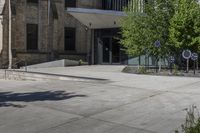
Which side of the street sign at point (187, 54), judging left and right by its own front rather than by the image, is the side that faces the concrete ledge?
right

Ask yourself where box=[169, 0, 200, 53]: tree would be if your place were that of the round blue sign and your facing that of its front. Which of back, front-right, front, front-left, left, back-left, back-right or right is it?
left

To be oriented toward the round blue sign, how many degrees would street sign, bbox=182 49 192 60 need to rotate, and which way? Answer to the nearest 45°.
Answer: approximately 90° to its right

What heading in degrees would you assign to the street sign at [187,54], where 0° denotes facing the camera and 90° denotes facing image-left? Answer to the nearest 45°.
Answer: approximately 0°

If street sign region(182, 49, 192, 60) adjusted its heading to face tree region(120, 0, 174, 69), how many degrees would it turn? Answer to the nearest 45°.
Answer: approximately 135° to its right

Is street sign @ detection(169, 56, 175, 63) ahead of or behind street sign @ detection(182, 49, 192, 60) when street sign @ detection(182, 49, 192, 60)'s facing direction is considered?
behind

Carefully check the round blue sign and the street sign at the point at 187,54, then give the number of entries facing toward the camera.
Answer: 2

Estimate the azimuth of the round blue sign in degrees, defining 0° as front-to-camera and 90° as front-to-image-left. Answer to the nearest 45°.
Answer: approximately 0°
